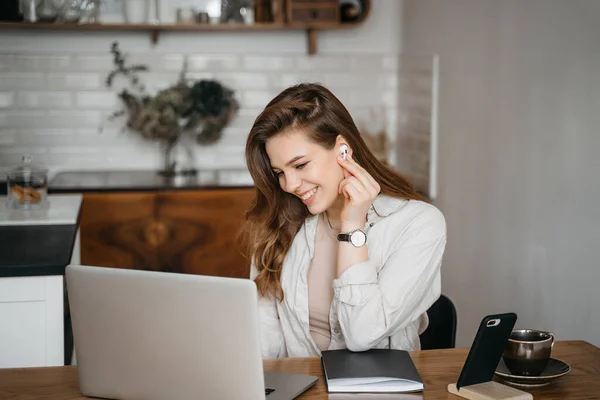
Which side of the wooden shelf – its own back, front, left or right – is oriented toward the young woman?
front

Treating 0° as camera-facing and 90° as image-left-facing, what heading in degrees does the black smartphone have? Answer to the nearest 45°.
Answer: approximately 135°

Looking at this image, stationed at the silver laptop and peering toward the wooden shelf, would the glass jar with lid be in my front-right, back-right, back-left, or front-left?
front-left

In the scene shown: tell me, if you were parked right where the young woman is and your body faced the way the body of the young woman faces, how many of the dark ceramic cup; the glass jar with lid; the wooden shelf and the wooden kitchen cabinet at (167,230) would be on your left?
1

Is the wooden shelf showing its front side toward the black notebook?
yes

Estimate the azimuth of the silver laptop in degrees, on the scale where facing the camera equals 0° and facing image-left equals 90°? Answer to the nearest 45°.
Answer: approximately 225°

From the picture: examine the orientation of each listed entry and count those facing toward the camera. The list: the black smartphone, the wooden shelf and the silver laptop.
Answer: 1

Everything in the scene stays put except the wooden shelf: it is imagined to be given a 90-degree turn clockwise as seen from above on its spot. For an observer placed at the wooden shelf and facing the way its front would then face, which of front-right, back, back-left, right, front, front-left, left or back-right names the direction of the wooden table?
left

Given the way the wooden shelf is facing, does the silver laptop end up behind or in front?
in front

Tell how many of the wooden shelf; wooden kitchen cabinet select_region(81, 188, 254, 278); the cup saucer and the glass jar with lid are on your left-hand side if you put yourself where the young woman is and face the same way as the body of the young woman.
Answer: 1

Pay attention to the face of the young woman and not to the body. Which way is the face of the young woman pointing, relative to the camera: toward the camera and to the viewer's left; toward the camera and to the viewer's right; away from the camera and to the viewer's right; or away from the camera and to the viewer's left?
toward the camera and to the viewer's left

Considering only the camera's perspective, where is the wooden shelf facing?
facing the viewer

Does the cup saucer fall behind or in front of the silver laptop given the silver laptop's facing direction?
in front

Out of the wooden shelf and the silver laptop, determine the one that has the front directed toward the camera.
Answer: the wooden shelf

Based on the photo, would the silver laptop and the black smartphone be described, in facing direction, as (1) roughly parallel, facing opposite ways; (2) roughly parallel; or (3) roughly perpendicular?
roughly perpendicular

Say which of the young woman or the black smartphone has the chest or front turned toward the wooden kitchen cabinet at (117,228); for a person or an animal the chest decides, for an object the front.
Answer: the black smartphone
